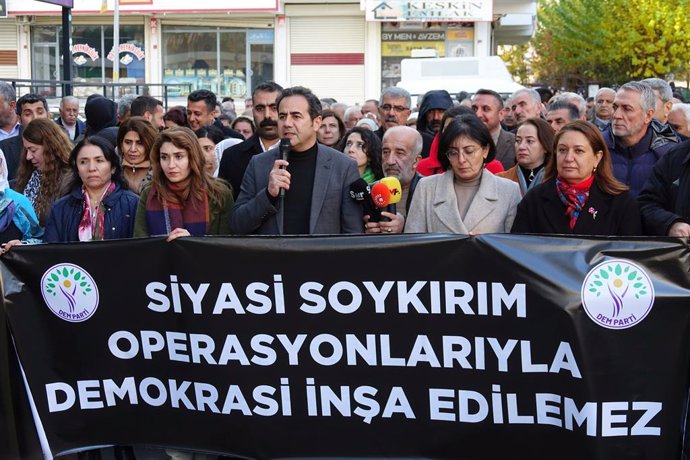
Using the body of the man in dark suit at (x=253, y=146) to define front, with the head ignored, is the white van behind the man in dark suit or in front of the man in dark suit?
behind

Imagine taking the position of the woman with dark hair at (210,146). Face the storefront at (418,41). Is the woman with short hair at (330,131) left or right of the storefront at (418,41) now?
right

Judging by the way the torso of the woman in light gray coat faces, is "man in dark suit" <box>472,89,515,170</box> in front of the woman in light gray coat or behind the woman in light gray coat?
behind

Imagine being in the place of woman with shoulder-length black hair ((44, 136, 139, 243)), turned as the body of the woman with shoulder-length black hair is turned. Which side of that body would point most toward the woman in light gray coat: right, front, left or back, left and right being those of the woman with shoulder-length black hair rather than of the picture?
left
